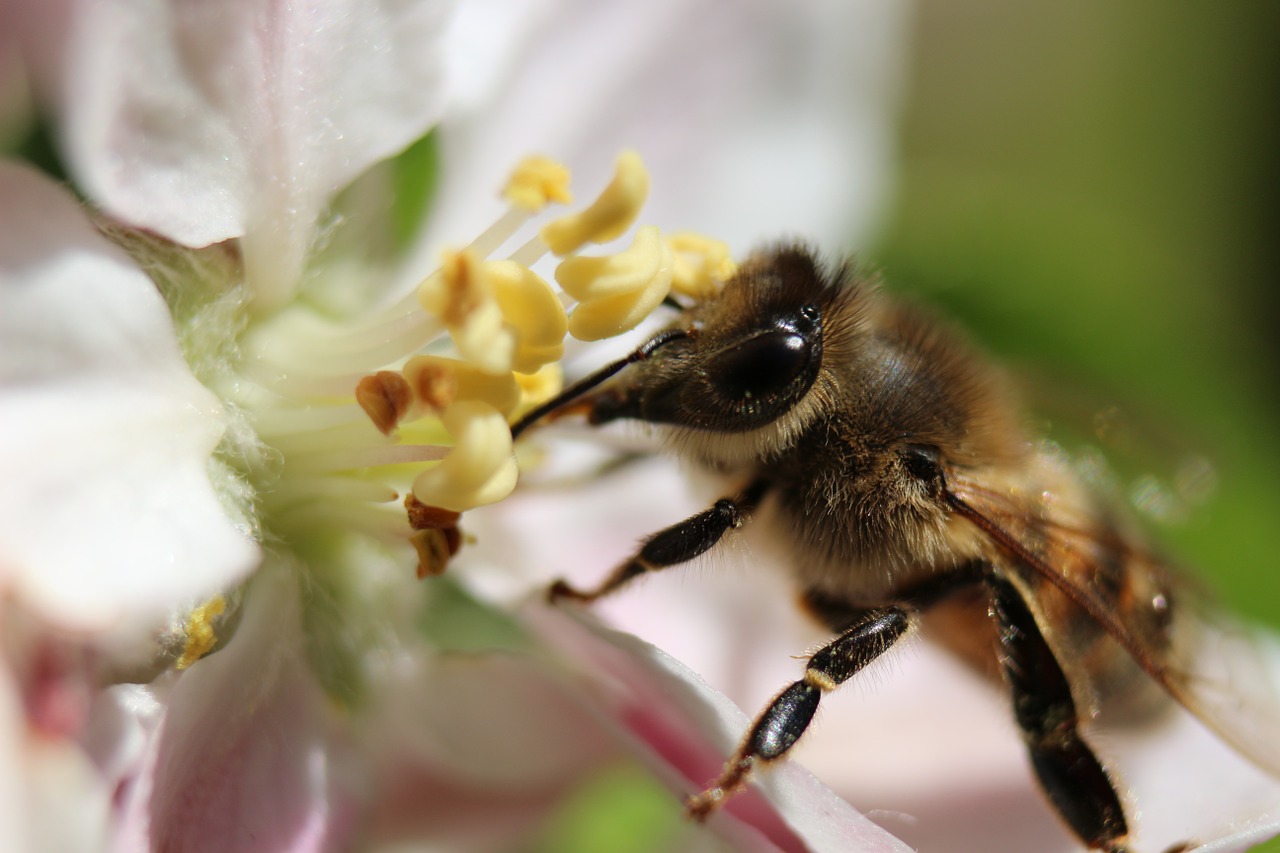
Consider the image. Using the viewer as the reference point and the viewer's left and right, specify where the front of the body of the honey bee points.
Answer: facing to the left of the viewer
